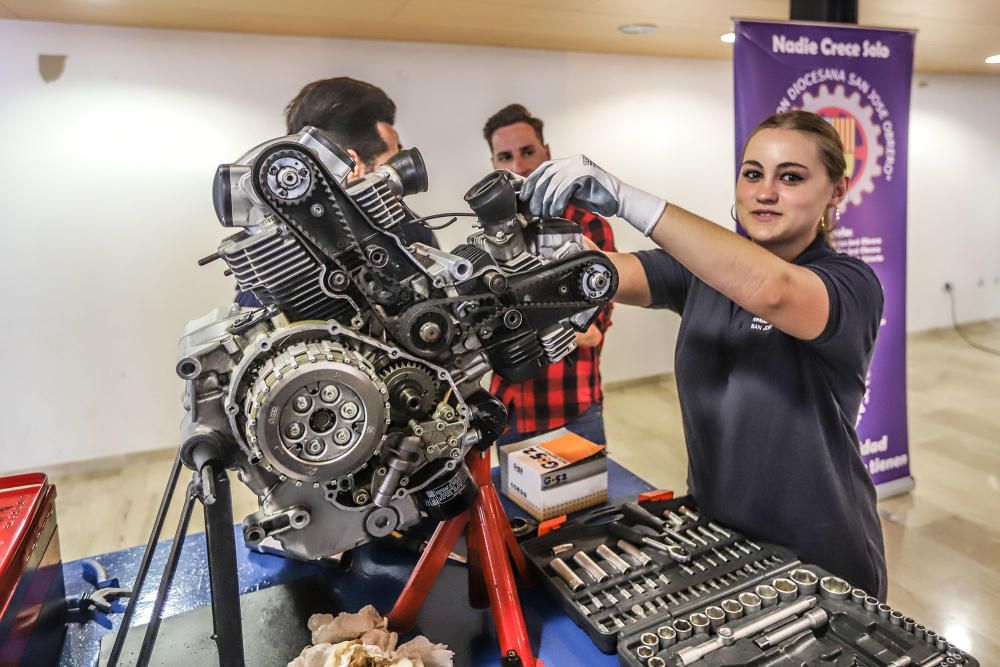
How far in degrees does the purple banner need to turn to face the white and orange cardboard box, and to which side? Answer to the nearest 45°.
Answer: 0° — it already faces it

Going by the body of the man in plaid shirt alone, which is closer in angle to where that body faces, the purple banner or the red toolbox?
the red toolbox

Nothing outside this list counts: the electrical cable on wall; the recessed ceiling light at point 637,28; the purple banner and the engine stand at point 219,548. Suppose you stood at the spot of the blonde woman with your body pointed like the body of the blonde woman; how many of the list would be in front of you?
1

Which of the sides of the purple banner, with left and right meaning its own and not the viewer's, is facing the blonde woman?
front

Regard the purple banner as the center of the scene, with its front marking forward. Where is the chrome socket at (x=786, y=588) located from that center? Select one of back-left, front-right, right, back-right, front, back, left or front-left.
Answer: front

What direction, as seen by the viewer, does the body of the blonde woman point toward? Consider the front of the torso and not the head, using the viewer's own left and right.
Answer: facing the viewer and to the left of the viewer

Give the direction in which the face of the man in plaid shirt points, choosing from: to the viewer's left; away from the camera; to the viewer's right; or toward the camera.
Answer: toward the camera

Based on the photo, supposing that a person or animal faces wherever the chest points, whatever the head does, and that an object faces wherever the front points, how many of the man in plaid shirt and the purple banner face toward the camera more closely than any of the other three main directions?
2

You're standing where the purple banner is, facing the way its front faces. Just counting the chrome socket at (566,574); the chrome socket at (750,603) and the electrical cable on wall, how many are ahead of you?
2

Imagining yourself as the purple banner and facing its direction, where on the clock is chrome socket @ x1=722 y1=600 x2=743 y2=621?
The chrome socket is roughly at 12 o'clock from the purple banner.

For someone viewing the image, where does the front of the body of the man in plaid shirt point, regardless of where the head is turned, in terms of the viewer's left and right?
facing the viewer

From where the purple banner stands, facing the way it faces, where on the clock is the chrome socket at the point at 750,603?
The chrome socket is roughly at 12 o'clock from the purple banner.

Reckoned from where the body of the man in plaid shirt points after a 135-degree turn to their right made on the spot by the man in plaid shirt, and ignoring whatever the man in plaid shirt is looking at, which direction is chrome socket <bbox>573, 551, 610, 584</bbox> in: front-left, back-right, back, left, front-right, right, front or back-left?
back-left

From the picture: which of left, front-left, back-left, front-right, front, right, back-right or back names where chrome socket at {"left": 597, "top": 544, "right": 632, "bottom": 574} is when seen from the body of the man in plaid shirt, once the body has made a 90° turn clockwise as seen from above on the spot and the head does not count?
left

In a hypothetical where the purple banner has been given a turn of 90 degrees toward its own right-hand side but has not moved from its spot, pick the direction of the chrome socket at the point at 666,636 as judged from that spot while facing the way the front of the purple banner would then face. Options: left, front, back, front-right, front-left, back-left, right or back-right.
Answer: left

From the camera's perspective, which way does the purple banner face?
toward the camera

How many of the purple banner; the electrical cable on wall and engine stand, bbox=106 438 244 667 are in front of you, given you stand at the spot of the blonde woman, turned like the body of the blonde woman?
1

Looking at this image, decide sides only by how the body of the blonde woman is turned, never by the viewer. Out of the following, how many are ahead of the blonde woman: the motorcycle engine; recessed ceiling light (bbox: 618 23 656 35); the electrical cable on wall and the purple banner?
1

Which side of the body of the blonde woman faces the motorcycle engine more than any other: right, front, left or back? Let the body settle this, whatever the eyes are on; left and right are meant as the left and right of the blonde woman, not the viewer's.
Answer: front

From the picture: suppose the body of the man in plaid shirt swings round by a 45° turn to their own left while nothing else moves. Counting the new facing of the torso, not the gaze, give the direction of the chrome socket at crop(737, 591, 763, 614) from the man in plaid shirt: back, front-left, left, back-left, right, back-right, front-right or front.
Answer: front-right

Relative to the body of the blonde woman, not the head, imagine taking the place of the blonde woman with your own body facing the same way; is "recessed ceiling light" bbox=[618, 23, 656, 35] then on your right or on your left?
on your right
